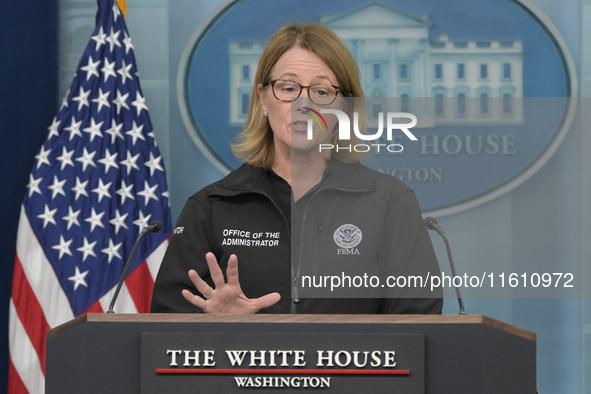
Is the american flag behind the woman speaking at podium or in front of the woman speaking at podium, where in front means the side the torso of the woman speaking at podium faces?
behind

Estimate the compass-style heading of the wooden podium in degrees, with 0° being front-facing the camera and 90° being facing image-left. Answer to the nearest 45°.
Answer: approximately 0°

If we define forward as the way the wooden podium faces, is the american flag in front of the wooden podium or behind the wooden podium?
behind

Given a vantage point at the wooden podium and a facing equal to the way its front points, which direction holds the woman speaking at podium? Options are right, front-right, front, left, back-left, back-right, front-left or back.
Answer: back

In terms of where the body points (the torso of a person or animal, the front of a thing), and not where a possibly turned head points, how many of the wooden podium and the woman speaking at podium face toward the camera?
2

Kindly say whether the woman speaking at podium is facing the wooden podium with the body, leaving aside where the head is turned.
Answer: yes
